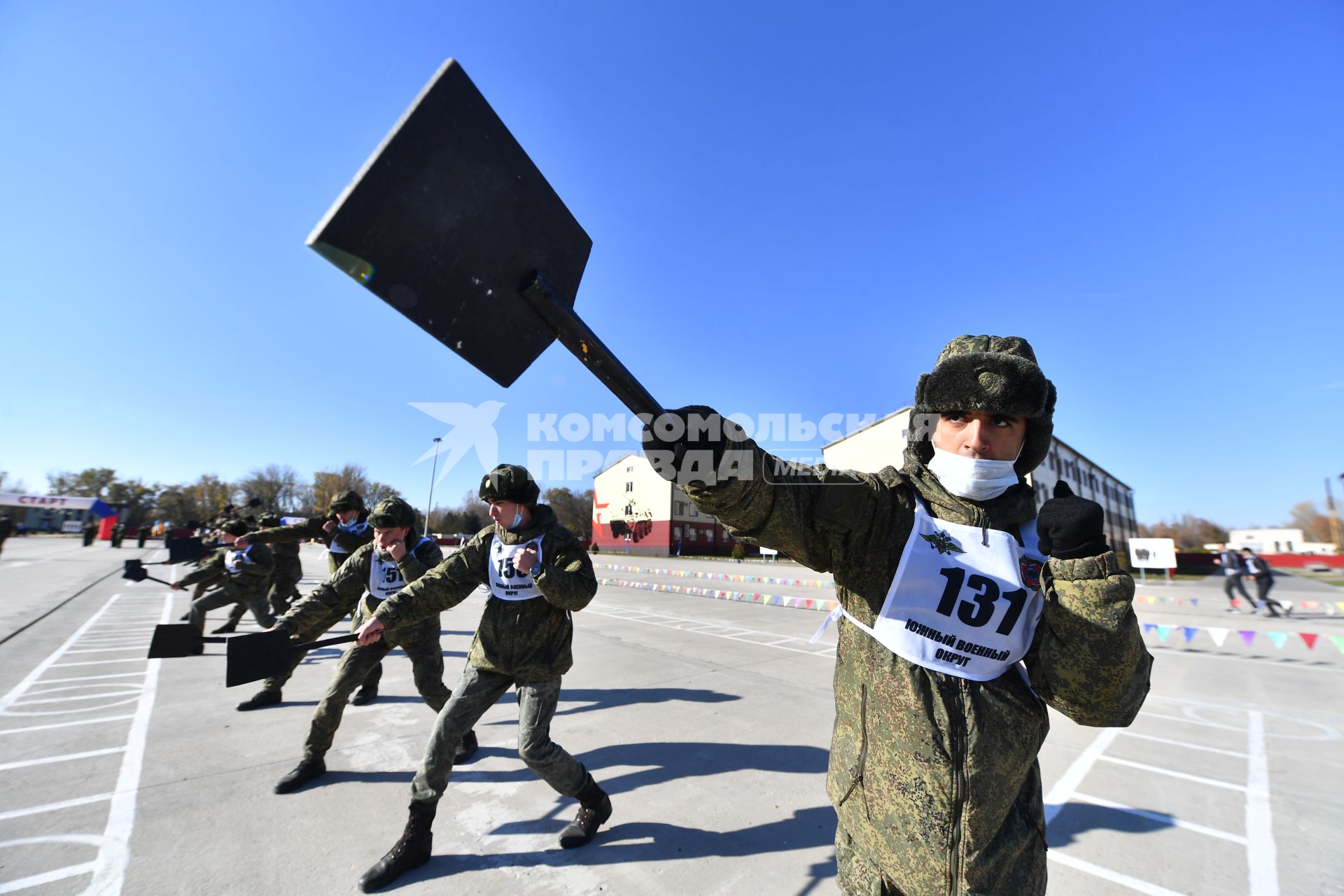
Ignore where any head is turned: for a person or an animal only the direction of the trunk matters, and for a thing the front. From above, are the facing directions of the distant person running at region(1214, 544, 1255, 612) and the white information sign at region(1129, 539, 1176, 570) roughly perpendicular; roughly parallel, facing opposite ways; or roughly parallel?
roughly perpendicular

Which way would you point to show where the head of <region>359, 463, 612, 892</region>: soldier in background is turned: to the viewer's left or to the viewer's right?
to the viewer's left

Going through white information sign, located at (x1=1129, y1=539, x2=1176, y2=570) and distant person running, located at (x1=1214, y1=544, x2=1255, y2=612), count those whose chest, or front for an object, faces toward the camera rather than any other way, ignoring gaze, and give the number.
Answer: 1

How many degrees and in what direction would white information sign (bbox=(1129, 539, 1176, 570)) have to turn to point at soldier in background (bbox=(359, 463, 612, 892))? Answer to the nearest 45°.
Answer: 0° — it already faces them
